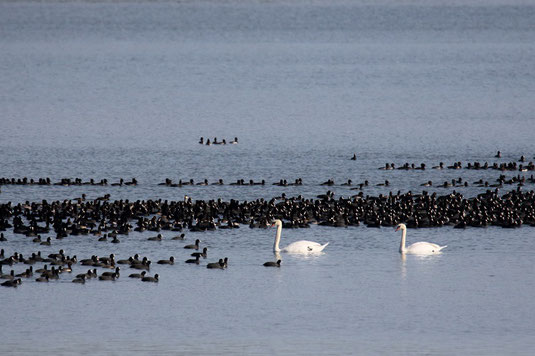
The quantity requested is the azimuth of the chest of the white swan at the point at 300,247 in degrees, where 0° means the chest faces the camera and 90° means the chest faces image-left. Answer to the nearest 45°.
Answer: approximately 90°

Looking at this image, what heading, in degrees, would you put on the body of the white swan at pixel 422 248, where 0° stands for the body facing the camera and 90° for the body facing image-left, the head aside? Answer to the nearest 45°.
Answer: approximately 90°

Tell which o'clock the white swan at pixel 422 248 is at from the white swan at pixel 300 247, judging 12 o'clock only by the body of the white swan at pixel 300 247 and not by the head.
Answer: the white swan at pixel 422 248 is roughly at 6 o'clock from the white swan at pixel 300 247.

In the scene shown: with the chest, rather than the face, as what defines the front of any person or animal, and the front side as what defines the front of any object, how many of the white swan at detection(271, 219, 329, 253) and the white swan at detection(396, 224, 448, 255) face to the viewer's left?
2

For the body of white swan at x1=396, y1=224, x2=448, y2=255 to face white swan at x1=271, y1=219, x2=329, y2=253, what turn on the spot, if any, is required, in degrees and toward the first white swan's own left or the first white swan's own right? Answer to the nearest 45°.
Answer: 0° — it already faces it
